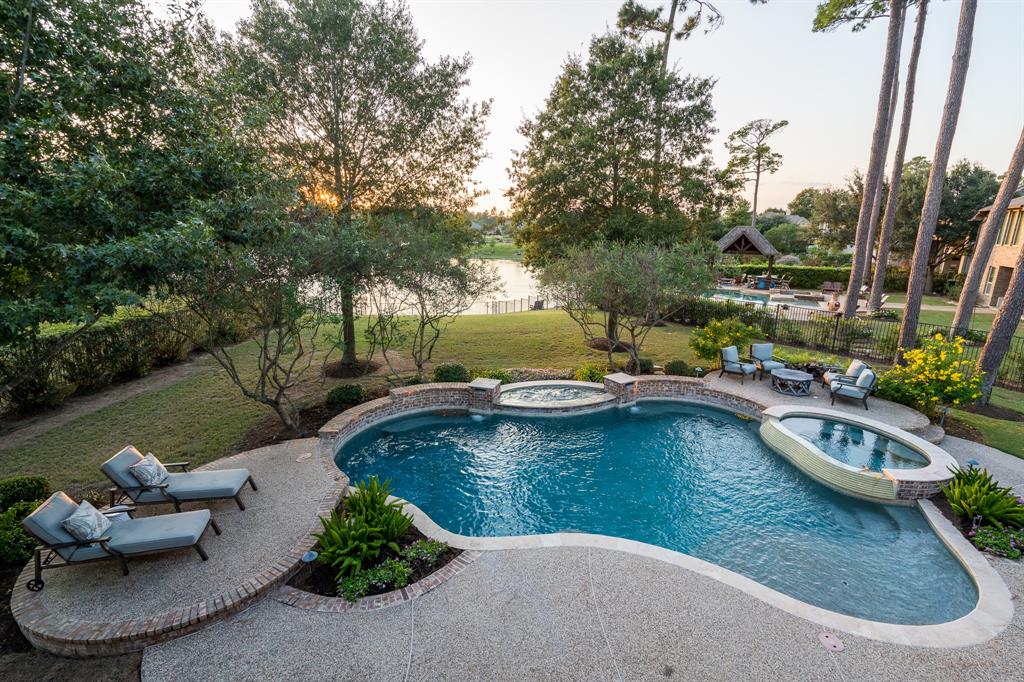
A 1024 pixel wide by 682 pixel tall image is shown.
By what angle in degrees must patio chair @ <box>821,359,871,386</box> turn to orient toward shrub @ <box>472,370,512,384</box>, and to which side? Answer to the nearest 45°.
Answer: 0° — it already faces it

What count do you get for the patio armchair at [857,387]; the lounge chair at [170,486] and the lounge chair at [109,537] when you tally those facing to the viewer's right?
2

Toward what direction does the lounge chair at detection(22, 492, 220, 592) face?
to the viewer's right

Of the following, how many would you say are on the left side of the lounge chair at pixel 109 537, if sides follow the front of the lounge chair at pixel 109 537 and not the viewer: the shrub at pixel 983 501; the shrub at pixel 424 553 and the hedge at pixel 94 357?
1

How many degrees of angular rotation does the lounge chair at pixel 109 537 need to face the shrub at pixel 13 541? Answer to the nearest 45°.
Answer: approximately 135° to its left

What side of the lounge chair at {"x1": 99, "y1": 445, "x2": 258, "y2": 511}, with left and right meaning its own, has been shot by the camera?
right

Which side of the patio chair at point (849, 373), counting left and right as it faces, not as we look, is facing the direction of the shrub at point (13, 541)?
front

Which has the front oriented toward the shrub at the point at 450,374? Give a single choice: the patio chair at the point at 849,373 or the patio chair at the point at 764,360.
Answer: the patio chair at the point at 849,373

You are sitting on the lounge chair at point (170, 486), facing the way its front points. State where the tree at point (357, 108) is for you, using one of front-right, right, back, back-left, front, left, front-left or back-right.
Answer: front-left

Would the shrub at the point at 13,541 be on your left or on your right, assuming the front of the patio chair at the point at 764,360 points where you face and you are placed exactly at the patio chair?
on your right

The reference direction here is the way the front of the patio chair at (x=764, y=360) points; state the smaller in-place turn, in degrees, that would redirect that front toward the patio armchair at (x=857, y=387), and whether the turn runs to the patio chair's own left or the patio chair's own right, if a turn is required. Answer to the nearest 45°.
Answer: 0° — it already faces it

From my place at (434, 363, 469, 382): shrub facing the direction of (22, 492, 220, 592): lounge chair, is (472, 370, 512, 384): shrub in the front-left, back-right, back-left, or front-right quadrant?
back-left

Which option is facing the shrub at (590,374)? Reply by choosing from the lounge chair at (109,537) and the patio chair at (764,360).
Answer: the lounge chair

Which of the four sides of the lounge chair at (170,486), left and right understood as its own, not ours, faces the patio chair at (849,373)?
front

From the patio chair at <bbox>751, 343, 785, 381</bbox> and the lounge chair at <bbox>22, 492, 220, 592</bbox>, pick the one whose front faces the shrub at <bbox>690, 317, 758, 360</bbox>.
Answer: the lounge chair

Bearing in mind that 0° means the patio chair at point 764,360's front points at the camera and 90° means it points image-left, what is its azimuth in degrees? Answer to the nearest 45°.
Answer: approximately 315°
